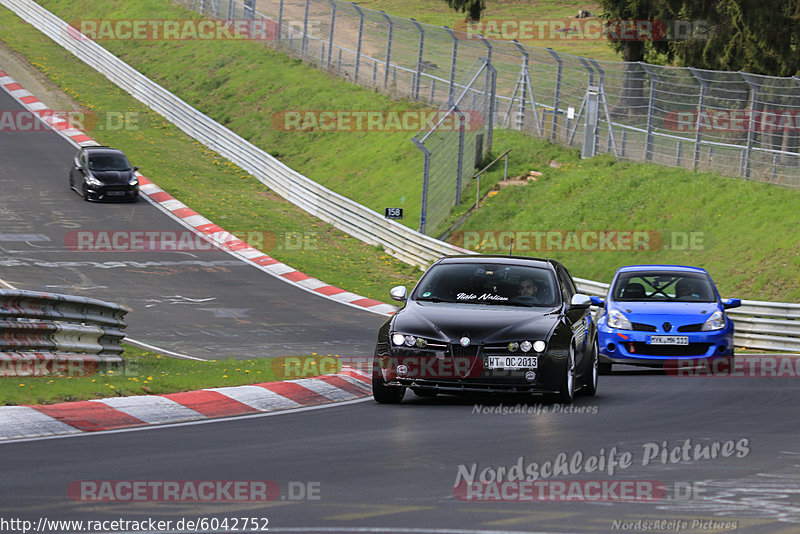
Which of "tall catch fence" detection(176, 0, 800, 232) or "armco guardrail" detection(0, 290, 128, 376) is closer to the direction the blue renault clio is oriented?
the armco guardrail

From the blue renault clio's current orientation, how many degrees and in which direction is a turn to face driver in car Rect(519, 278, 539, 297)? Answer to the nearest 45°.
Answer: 0° — it already faces them

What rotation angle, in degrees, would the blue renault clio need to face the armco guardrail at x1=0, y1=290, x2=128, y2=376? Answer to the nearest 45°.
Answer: approximately 45° to its right

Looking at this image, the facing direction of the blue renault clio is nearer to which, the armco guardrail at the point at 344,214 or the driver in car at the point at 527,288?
the driver in car

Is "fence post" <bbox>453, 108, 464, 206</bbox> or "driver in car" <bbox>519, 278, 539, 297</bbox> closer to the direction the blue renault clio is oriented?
the driver in car

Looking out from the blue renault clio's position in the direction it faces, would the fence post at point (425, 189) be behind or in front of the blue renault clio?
behind

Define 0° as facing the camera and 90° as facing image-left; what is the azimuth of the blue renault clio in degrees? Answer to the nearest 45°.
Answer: approximately 0°

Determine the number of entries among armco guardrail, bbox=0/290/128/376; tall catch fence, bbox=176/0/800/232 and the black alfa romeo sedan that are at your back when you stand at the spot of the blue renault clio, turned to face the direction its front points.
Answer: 1

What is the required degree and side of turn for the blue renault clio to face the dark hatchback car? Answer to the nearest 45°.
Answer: approximately 135° to its right

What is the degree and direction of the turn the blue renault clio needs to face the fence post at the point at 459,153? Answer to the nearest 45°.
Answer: approximately 180°
